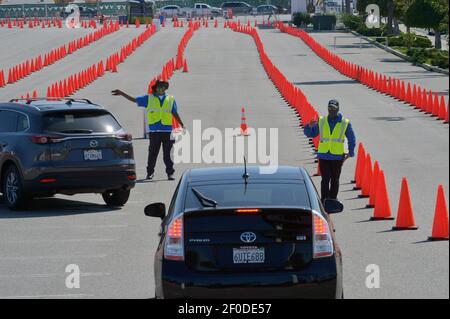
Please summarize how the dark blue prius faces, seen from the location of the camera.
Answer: facing away from the viewer

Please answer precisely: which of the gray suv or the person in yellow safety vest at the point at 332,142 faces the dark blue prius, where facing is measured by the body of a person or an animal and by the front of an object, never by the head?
the person in yellow safety vest

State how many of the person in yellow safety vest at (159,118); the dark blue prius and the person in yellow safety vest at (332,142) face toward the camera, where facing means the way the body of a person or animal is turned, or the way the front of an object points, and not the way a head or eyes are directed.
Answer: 2

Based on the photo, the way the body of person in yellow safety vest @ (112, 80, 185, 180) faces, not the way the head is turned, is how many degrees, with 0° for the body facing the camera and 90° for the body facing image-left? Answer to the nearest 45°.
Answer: approximately 0°

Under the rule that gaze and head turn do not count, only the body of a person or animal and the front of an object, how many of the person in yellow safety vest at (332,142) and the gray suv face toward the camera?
1

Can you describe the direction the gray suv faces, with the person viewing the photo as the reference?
facing away from the viewer and to the left of the viewer

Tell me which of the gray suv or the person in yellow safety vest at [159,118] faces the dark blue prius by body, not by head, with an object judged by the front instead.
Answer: the person in yellow safety vest

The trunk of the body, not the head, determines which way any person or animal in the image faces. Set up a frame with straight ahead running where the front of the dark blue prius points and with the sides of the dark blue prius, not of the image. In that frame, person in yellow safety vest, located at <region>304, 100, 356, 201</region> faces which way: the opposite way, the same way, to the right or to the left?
the opposite way
